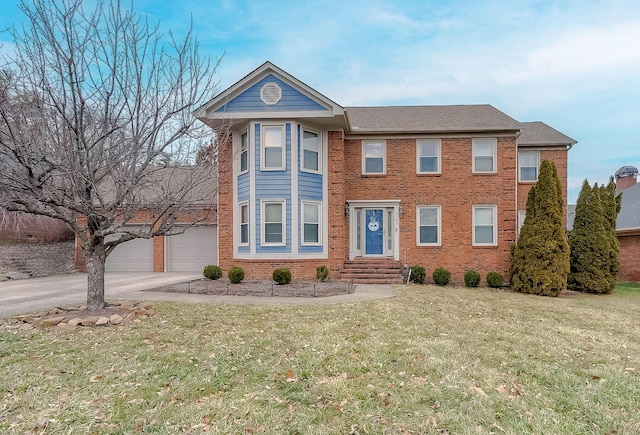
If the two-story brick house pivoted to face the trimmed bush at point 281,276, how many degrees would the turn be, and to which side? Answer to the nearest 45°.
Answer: approximately 45° to its right

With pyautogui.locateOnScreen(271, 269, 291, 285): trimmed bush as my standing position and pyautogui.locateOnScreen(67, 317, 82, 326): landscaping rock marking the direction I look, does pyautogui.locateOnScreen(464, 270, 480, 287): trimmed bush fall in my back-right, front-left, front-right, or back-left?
back-left

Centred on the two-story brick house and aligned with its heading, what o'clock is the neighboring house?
The neighboring house is roughly at 8 o'clock from the two-story brick house.

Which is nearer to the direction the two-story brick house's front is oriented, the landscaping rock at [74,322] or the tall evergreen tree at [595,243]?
the landscaping rock

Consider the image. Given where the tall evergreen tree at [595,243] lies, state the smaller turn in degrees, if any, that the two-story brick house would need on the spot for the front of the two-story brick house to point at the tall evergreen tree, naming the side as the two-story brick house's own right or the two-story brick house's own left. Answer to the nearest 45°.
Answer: approximately 90° to the two-story brick house's own left

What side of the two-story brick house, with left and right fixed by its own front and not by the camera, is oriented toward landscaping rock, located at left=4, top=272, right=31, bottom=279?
right

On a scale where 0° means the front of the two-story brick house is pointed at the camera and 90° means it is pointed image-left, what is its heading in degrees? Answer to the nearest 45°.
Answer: approximately 0°
